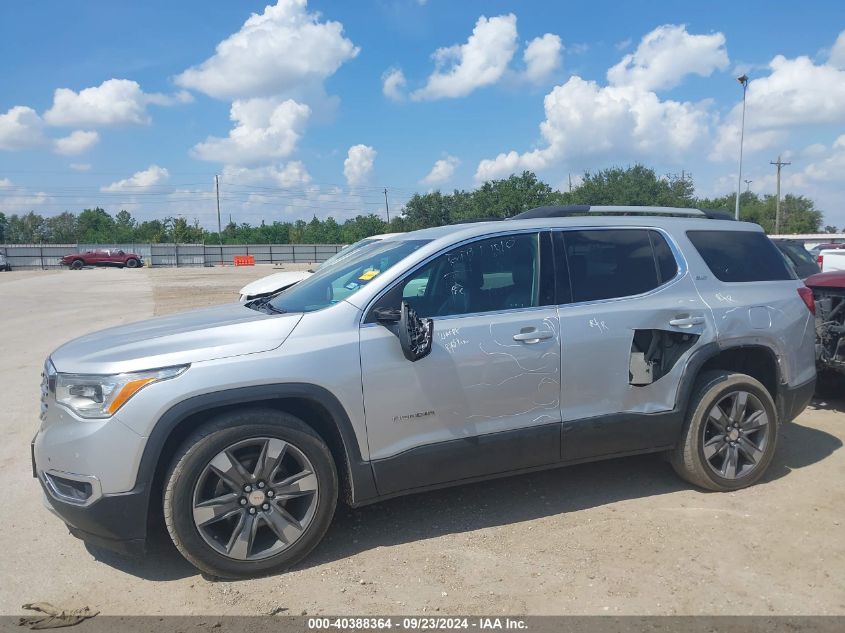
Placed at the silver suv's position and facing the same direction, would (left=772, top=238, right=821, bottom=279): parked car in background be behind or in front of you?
behind

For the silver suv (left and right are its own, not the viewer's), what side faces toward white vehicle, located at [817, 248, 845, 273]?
back

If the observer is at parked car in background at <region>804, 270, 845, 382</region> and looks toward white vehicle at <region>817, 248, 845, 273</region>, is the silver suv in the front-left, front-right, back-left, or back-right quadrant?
back-left

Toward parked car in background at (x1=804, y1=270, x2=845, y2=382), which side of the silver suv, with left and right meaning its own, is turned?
back

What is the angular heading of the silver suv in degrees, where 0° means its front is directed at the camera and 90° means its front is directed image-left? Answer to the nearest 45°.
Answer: approximately 45°

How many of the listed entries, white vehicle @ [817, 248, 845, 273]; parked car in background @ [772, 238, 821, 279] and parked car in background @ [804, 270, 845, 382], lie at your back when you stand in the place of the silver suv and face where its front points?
3
